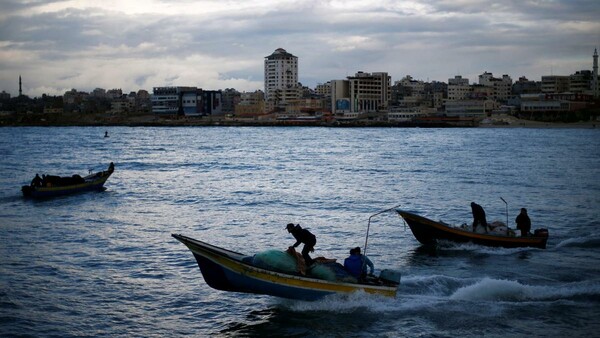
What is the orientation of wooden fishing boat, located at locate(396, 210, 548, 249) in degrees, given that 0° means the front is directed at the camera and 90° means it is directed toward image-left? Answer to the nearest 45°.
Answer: approximately 90°

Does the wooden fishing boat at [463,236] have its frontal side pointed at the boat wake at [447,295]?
no

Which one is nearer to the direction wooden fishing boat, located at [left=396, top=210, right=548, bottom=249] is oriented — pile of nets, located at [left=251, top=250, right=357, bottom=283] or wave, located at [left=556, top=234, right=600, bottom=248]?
the pile of nets

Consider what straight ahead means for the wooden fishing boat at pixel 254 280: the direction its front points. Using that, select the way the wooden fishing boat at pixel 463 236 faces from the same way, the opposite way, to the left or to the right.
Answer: the same way

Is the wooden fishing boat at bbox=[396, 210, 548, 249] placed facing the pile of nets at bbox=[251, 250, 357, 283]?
no

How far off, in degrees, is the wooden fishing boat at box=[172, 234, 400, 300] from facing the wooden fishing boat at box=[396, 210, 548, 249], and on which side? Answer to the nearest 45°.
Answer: approximately 135° to its right

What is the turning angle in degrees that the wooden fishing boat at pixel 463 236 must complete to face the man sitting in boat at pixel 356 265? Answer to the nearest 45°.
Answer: approximately 90° to its left

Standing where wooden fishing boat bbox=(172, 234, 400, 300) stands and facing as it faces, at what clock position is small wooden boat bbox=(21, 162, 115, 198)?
The small wooden boat is roughly at 2 o'clock from the wooden fishing boat.

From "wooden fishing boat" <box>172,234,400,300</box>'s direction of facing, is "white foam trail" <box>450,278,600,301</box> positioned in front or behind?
behind

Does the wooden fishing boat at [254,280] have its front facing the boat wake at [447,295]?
no

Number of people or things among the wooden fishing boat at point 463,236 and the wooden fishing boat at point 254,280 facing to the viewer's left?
2

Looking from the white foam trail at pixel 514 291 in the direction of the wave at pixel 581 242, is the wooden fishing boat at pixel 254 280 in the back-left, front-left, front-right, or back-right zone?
back-left

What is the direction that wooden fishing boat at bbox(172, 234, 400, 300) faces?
to the viewer's left

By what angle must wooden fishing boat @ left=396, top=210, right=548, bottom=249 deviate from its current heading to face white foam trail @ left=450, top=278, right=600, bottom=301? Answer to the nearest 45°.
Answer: approximately 90° to its left
